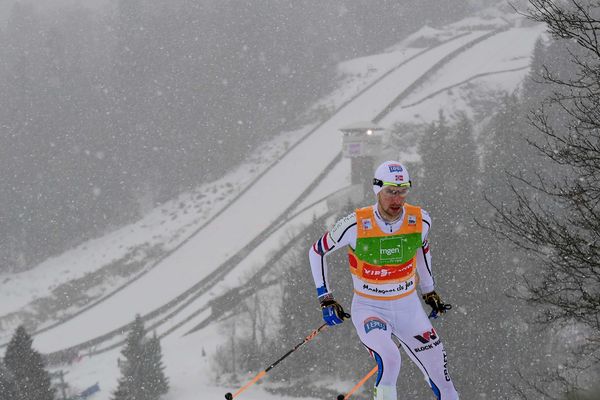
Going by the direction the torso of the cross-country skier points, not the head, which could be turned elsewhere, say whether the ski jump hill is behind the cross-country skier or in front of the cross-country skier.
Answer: behind

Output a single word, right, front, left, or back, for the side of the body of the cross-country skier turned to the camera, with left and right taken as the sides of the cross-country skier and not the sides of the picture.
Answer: front

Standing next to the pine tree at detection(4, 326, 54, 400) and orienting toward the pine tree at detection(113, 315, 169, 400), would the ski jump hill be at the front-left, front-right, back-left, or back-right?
front-left
